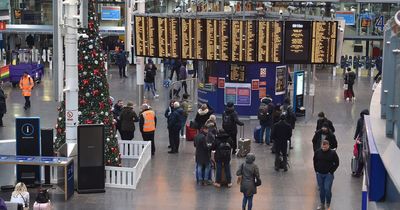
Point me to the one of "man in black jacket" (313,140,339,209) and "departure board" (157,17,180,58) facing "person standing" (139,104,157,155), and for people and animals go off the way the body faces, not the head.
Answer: the departure board

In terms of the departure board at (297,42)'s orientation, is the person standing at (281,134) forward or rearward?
forward

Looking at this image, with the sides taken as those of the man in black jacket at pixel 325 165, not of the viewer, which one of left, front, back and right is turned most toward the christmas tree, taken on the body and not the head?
right

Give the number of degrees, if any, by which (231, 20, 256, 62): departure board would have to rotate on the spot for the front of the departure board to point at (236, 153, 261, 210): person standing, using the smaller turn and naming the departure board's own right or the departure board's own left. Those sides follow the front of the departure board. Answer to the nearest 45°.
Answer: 0° — it already faces them

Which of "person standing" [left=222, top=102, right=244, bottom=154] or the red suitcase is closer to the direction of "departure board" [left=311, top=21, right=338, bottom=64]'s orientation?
the person standing

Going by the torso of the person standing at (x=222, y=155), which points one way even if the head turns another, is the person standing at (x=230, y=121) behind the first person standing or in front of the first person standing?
in front

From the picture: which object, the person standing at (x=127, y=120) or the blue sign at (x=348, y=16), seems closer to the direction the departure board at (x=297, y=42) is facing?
the person standing

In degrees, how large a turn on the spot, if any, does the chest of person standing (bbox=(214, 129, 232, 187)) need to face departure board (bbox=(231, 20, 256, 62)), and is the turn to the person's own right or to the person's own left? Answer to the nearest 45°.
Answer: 0° — they already face it

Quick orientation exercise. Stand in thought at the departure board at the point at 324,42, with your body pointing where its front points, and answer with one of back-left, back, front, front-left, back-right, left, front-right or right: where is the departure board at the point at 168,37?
right

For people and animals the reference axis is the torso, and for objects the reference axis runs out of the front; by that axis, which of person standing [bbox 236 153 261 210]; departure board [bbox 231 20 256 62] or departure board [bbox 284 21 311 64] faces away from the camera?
the person standing

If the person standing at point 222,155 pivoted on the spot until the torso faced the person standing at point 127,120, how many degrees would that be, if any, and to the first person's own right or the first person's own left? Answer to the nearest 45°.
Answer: approximately 45° to the first person's own left

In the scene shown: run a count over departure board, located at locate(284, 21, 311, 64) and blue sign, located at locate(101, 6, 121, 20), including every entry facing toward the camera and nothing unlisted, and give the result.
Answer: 2

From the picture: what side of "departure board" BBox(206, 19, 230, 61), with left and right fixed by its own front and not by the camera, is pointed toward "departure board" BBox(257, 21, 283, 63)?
left

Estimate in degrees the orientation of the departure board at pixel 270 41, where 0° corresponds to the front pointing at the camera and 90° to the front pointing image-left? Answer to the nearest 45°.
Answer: approximately 0°

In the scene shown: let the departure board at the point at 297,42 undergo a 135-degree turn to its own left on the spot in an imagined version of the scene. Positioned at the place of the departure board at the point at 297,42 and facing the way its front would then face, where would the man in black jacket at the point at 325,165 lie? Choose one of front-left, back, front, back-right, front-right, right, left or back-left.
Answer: back-right
